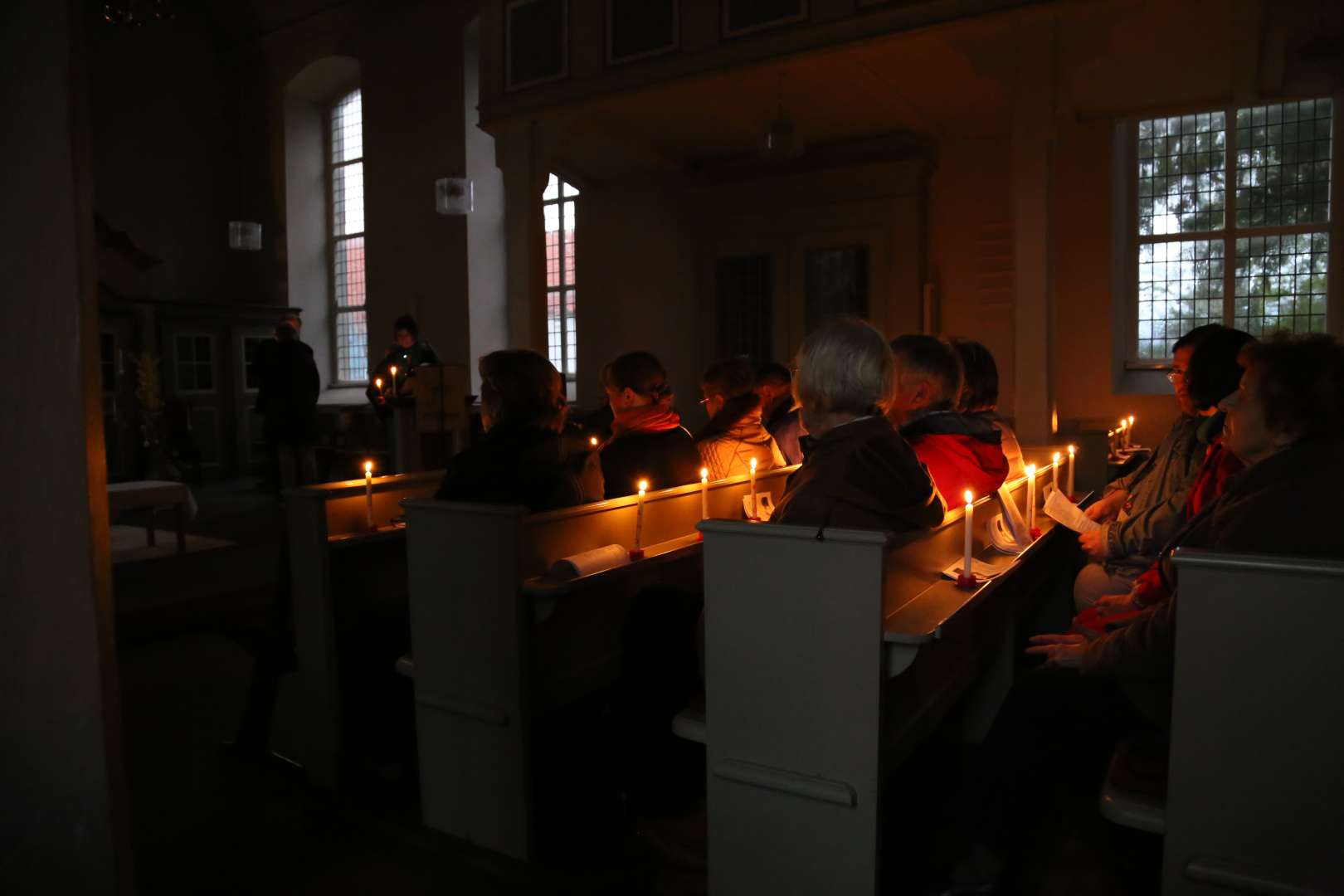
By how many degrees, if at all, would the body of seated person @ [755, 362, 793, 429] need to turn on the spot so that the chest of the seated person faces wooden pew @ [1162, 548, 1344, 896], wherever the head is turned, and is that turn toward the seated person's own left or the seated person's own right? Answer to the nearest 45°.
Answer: approximately 135° to the seated person's own left

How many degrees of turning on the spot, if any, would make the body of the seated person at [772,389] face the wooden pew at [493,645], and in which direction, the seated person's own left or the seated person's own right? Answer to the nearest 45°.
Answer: approximately 135° to the seated person's own left

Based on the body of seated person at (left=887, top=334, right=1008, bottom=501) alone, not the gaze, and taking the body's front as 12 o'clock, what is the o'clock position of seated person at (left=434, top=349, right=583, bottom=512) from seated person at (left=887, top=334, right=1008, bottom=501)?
seated person at (left=434, top=349, right=583, bottom=512) is roughly at 10 o'clock from seated person at (left=887, top=334, right=1008, bottom=501).

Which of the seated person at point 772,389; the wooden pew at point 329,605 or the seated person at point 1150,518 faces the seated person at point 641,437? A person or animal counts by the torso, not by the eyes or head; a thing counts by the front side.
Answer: the seated person at point 1150,518

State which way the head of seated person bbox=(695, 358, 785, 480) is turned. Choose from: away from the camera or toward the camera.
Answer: away from the camera

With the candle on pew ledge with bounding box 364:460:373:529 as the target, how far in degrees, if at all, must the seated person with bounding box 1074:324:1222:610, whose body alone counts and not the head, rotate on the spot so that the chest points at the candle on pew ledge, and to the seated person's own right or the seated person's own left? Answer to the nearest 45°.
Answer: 0° — they already face it

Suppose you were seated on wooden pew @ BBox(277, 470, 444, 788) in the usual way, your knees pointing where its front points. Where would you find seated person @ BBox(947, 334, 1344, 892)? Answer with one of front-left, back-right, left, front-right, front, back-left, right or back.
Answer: back

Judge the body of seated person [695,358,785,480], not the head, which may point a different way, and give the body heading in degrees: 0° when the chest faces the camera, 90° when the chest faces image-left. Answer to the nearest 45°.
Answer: approximately 135°

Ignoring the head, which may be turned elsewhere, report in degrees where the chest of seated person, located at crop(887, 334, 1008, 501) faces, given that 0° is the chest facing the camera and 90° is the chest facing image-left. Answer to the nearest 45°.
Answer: approximately 135°

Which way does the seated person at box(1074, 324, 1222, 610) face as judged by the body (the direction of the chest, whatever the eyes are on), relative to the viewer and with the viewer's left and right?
facing to the left of the viewer

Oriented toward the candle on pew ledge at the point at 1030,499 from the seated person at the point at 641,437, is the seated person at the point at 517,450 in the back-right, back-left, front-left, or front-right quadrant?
back-right

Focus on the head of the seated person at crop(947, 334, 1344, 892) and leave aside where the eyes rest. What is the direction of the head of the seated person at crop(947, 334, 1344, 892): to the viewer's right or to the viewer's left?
to the viewer's left

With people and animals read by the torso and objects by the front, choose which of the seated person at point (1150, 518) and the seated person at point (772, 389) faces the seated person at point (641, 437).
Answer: the seated person at point (1150, 518)

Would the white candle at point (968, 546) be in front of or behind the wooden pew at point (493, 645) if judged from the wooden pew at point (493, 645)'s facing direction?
behind

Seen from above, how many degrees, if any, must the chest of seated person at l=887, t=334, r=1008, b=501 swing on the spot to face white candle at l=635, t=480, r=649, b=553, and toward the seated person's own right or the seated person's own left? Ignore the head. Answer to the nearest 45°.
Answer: approximately 45° to the seated person's own left

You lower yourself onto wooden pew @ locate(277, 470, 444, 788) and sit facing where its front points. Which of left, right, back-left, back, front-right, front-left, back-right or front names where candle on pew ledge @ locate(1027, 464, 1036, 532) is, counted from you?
back-right
